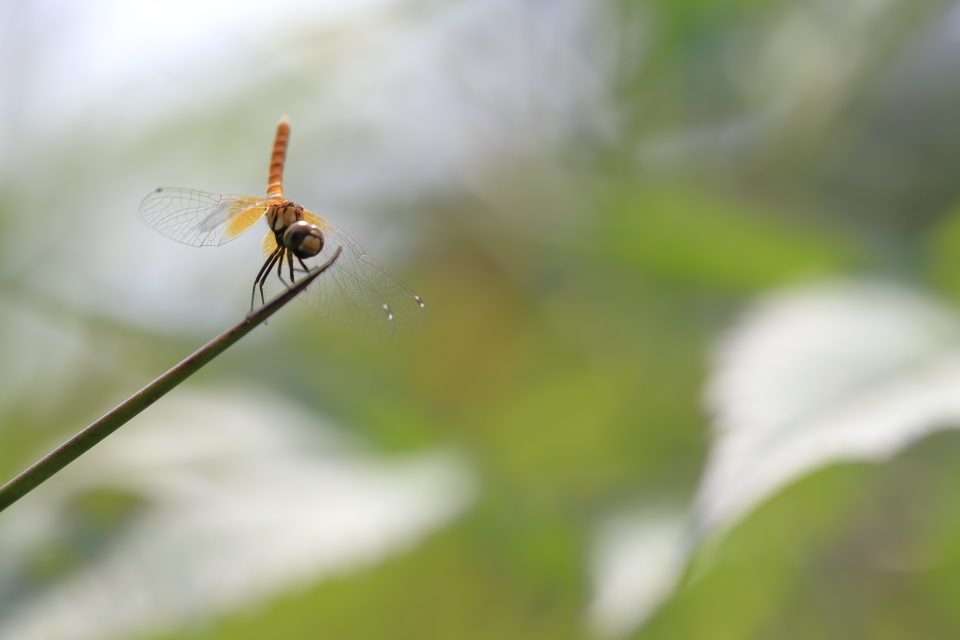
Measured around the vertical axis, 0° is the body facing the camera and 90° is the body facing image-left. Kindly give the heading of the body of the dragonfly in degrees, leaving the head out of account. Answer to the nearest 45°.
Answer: approximately 315°
